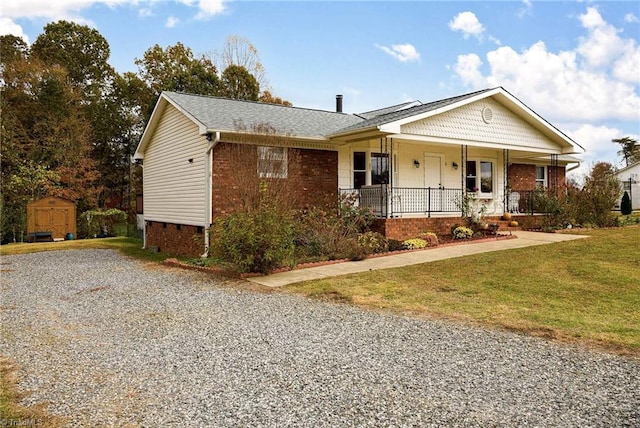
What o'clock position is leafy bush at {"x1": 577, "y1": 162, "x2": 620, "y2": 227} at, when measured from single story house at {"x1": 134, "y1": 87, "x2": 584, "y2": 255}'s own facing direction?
The leafy bush is roughly at 10 o'clock from the single story house.

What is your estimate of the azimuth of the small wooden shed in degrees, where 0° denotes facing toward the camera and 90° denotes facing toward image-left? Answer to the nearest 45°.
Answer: approximately 0°

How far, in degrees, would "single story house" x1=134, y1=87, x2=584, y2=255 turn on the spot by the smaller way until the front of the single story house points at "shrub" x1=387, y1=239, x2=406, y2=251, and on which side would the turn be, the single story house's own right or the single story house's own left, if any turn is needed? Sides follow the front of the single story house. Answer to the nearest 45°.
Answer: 0° — it already faces it

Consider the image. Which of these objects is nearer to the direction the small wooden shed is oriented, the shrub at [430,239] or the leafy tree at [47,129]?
the shrub

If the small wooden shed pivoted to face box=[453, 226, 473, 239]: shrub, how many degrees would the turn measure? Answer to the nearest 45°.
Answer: approximately 45° to its left

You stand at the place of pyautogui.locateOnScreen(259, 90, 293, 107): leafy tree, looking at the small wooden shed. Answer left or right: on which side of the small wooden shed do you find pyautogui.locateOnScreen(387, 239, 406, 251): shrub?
left

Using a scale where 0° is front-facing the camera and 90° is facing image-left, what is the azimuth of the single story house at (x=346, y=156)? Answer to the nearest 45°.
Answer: approximately 315°

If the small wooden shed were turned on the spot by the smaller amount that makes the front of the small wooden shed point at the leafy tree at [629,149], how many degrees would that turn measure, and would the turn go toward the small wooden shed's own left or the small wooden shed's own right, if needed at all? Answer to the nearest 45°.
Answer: approximately 90° to the small wooden shed's own left

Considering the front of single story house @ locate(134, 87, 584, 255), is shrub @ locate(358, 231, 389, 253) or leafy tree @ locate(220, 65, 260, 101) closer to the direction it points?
the shrub

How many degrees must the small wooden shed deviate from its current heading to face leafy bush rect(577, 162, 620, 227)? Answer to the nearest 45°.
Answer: approximately 45° to its left

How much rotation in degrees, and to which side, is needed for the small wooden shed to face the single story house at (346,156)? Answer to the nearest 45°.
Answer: approximately 45° to its left

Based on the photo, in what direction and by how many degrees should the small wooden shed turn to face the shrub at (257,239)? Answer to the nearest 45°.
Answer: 0° — it already faces it

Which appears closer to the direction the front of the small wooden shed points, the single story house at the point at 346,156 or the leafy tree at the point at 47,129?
the single story house

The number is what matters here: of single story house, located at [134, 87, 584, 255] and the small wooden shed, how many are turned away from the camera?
0
